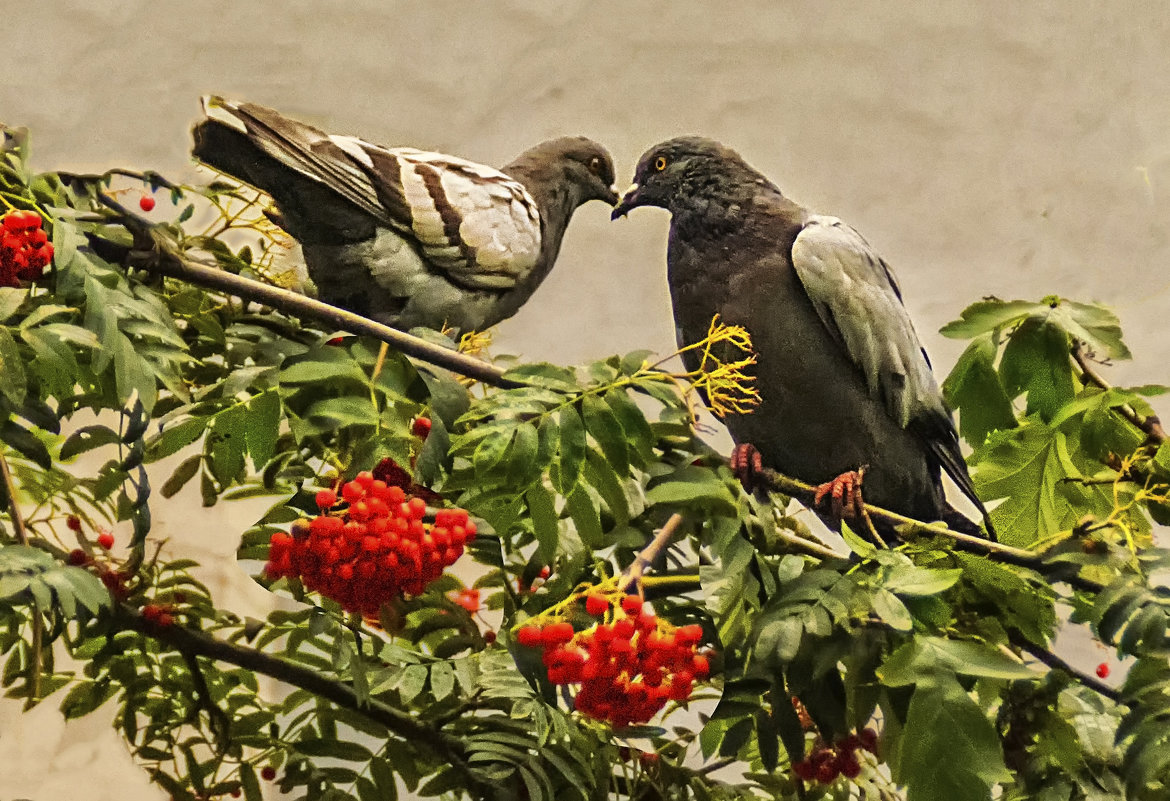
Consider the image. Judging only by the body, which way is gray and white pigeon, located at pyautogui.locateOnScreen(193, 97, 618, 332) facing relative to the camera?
to the viewer's right
